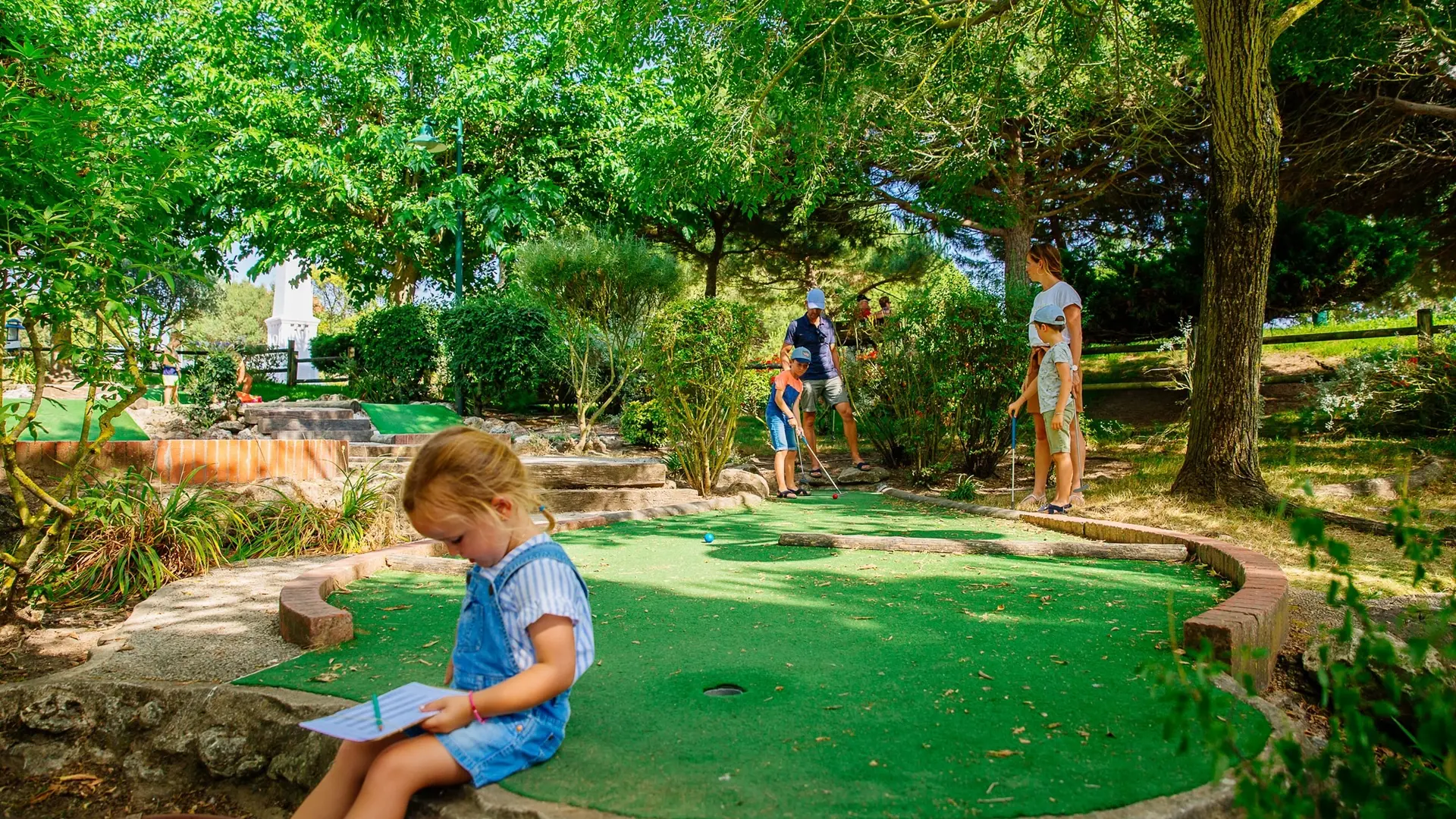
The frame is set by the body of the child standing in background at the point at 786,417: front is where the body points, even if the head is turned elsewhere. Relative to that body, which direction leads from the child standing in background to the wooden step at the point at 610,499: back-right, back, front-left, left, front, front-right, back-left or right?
right

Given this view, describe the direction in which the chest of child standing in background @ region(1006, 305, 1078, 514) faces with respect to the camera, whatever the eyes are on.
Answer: to the viewer's left

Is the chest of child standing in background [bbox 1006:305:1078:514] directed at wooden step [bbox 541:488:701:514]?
yes

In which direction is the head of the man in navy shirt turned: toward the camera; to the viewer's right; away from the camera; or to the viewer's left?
toward the camera

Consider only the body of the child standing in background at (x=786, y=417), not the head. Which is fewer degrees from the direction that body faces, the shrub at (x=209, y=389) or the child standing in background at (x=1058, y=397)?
the child standing in background

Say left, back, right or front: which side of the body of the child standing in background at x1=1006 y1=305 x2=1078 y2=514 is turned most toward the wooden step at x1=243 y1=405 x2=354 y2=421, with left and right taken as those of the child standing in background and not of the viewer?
front

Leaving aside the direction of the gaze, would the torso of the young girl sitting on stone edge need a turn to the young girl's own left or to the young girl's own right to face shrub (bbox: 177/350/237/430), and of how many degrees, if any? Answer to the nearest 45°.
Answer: approximately 135° to the young girl's own right

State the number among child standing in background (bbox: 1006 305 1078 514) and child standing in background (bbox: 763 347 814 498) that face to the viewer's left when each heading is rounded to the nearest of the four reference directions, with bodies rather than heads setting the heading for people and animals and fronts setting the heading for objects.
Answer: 1

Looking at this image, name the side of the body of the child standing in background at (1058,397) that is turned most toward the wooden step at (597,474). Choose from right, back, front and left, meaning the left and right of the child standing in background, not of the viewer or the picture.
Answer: front

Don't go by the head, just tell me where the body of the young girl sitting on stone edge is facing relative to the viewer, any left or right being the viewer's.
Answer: facing the viewer and to the left of the viewer

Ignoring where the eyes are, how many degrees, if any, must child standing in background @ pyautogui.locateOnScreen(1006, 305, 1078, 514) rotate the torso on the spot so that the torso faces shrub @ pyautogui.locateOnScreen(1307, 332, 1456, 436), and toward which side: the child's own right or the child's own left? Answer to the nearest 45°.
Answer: approximately 135° to the child's own right

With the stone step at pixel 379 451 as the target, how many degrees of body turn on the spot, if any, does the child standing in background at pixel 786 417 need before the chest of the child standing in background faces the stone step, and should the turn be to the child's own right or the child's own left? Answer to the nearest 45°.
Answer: approximately 135° to the child's own right

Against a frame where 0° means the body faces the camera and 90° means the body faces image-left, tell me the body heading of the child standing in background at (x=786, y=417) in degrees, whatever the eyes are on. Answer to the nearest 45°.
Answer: approximately 315°
